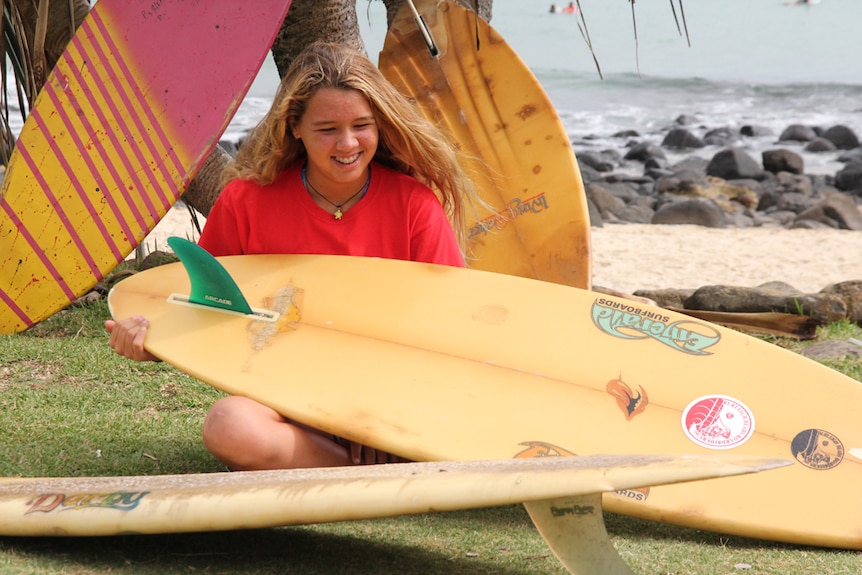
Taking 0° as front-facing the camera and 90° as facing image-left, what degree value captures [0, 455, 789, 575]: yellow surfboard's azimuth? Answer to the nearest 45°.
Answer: approximately 90°

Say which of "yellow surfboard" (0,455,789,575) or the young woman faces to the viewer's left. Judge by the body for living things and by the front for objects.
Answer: the yellow surfboard

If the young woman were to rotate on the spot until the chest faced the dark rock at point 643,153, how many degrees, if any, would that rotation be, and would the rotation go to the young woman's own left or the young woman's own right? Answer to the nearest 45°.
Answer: approximately 135° to the young woman's own left

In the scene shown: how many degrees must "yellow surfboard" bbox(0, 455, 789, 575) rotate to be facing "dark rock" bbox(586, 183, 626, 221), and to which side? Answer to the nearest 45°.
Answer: approximately 90° to its right

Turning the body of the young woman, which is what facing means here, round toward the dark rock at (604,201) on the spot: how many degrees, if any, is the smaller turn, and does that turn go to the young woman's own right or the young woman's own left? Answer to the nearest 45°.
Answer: approximately 135° to the young woman's own left

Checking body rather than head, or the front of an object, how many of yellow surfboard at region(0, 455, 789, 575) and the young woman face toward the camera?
1

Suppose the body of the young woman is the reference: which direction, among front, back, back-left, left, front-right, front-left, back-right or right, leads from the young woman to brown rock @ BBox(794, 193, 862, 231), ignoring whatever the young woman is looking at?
back-left

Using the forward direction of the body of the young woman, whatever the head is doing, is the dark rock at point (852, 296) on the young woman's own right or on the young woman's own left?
on the young woman's own left

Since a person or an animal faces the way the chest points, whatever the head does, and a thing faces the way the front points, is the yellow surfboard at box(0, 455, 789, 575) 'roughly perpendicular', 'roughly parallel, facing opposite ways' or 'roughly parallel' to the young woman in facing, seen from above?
roughly perpendicular

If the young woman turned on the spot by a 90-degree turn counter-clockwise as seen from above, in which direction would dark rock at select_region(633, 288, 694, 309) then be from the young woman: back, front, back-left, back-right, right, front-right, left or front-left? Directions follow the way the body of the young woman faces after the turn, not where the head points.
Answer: front-left

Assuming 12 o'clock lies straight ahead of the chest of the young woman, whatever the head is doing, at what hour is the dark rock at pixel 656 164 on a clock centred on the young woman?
The dark rock is roughly at 7 o'clock from the young woman.
